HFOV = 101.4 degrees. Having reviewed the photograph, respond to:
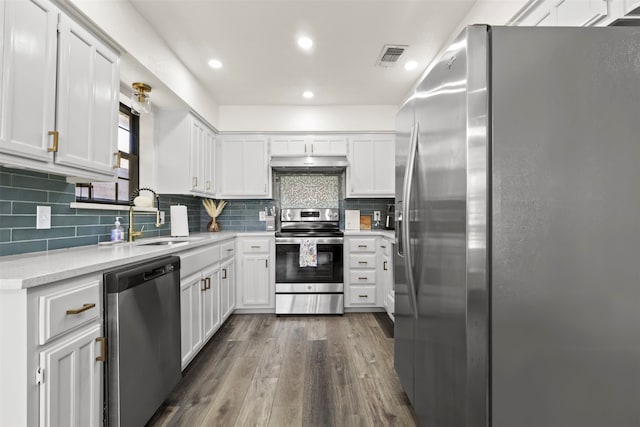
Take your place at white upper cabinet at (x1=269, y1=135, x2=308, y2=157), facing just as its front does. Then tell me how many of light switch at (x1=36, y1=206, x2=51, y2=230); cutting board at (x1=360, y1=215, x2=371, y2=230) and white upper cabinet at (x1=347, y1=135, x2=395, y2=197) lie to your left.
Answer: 2

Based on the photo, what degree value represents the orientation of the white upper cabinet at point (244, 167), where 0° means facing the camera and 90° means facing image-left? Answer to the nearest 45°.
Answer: approximately 0°

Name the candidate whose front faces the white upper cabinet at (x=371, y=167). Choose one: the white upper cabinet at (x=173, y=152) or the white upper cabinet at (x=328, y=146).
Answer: the white upper cabinet at (x=173, y=152)

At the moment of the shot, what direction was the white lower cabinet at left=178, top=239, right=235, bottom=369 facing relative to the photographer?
facing to the right of the viewer

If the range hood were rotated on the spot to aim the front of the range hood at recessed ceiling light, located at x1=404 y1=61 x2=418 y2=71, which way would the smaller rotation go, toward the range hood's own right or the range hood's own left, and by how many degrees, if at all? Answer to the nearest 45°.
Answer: approximately 45° to the range hood's own left

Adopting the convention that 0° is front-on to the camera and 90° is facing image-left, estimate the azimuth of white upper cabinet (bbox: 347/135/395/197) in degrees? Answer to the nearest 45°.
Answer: approximately 0°

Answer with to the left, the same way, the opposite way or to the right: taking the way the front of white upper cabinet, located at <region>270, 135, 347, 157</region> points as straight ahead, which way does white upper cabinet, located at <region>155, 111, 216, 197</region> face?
to the left

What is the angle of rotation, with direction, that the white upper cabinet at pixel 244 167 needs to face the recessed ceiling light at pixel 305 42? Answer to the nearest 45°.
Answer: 0° — it already faces it

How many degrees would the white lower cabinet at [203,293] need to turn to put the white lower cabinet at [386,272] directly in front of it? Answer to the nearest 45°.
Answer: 0° — it already faces it
